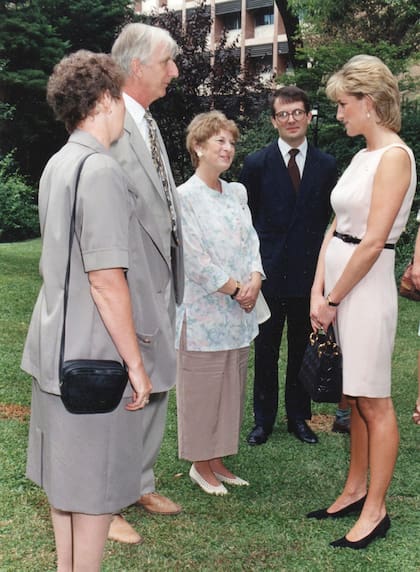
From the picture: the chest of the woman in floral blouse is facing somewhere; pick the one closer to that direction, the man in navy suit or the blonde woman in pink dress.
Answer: the blonde woman in pink dress

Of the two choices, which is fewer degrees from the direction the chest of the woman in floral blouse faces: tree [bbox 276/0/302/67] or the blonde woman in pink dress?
the blonde woman in pink dress

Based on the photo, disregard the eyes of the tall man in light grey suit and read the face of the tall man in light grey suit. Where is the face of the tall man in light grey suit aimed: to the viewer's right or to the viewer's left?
to the viewer's right

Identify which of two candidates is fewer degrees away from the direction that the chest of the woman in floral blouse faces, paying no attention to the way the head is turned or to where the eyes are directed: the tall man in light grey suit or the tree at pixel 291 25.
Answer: the tall man in light grey suit

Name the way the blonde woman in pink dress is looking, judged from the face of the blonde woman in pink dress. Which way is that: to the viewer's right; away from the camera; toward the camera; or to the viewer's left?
to the viewer's left

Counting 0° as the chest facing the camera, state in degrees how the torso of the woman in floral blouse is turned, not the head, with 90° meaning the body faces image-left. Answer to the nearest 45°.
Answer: approximately 315°

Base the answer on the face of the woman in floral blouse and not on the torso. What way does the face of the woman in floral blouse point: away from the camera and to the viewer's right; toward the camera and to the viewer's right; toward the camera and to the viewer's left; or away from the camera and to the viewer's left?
toward the camera and to the viewer's right

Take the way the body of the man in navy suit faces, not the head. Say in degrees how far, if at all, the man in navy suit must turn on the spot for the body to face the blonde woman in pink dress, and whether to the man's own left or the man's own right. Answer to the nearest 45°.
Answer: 0° — they already face them

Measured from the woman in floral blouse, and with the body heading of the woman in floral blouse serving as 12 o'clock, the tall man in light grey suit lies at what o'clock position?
The tall man in light grey suit is roughly at 2 o'clock from the woman in floral blouse.

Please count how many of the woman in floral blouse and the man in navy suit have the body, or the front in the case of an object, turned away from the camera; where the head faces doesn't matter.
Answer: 0

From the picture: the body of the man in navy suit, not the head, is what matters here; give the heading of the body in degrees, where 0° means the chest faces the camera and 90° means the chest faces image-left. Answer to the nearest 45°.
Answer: approximately 0°

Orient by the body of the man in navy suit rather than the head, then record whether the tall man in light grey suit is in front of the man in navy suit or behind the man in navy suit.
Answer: in front

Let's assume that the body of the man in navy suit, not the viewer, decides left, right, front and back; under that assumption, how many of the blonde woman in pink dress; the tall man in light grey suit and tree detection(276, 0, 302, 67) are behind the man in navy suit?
1

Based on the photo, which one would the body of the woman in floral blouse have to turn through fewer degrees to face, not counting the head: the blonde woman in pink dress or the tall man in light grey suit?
the blonde woman in pink dress

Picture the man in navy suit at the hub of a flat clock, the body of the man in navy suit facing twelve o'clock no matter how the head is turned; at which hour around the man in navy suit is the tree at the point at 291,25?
The tree is roughly at 6 o'clock from the man in navy suit.
